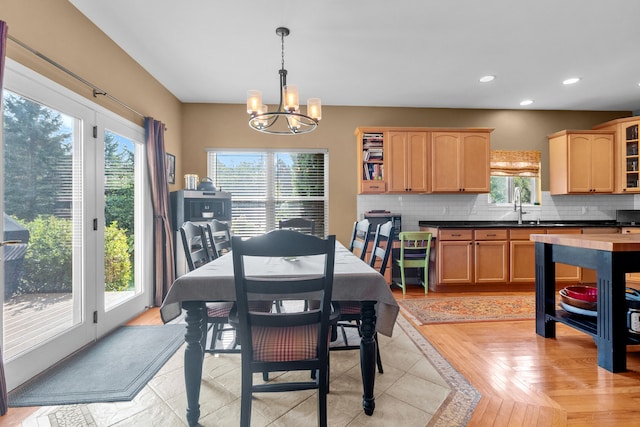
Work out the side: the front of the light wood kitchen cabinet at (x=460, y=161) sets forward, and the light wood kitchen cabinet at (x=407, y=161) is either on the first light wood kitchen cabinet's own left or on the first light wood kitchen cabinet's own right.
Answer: on the first light wood kitchen cabinet's own right

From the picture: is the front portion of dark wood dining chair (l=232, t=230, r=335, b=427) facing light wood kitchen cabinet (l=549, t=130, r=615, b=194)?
no

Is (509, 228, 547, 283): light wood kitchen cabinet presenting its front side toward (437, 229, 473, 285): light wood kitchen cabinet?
no

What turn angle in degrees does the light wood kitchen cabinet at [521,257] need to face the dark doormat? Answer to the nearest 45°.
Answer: approximately 45° to its right

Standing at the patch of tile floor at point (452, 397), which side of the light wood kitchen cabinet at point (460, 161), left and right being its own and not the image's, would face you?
front

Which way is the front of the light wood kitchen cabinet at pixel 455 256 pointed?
toward the camera

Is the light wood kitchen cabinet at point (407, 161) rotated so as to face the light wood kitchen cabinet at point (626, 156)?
no

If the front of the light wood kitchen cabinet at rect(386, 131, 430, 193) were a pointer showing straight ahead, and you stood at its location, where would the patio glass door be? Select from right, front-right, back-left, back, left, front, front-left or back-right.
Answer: front-right

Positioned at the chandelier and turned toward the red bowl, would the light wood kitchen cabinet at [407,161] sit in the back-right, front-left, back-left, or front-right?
front-left

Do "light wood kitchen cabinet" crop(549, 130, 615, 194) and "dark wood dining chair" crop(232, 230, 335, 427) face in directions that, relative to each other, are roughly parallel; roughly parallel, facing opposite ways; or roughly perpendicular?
roughly parallel, facing opposite ways

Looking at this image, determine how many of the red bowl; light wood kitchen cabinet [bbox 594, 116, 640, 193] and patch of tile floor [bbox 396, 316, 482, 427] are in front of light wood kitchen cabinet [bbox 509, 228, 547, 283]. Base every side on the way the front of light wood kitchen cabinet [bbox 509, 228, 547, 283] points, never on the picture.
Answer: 2

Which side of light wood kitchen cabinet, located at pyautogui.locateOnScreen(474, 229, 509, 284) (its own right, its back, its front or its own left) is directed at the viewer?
front

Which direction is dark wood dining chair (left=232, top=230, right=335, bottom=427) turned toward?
away from the camera

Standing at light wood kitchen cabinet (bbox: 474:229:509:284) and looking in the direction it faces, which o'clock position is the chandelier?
The chandelier is roughly at 1 o'clock from the light wood kitchen cabinet.

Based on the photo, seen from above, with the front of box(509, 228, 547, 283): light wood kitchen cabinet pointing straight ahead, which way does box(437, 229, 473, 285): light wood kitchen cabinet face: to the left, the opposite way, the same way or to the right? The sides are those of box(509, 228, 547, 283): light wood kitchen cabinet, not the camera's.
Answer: the same way

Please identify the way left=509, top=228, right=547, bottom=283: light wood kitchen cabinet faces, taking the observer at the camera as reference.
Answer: facing the viewer

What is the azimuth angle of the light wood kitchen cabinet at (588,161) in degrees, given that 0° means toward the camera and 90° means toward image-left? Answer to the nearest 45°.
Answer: approximately 315°

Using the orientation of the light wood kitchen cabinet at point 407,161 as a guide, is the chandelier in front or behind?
in front
